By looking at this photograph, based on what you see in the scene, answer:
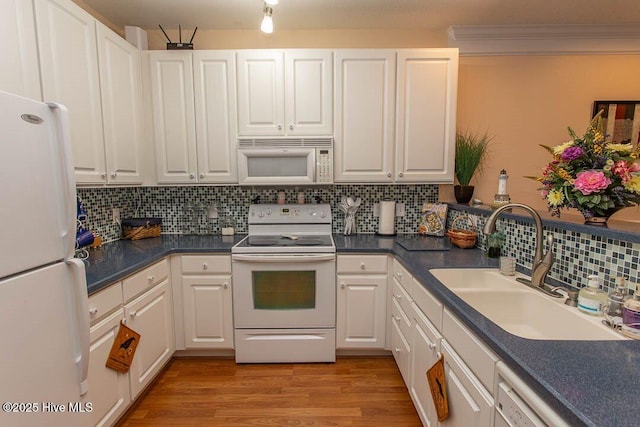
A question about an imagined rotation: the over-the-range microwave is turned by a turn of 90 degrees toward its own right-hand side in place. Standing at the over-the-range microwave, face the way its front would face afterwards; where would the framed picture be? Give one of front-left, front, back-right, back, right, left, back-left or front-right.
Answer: back

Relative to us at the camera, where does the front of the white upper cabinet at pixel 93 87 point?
facing the viewer and to the right of the viewer

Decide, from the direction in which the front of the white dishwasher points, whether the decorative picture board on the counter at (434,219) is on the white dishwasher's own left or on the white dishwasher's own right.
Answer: on the white dishwasher's own right

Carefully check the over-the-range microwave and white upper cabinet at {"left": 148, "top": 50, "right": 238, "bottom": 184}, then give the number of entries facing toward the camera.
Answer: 2

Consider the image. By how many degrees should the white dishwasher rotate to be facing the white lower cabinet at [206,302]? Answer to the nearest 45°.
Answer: approximately 45° to its right

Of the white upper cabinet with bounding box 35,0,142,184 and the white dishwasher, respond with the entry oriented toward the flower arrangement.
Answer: the white upper cabinet

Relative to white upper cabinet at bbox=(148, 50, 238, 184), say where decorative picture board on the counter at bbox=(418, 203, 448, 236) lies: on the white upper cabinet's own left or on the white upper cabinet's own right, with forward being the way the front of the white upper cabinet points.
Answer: on the white upper cabinet's own left

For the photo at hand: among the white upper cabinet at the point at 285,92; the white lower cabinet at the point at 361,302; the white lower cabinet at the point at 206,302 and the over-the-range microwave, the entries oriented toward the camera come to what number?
4

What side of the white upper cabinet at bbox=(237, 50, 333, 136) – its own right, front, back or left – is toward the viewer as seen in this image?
front

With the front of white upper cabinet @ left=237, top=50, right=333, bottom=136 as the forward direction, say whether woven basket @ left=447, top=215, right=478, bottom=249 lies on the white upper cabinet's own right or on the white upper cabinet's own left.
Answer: on the white upper cabinet's own left

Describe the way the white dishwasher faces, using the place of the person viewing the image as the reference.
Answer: facing the viewer and to the left of the viewer

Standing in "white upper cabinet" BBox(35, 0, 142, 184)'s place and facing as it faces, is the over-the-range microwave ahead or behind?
ahead

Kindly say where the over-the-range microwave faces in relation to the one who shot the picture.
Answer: facing the viewer

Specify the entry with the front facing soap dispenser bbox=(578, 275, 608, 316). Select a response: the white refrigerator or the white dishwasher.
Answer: the white refrigerator

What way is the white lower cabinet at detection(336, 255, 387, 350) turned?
toward the camera

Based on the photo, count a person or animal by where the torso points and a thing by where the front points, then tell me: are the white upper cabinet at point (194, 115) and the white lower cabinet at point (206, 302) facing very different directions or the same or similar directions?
same or similar directions
